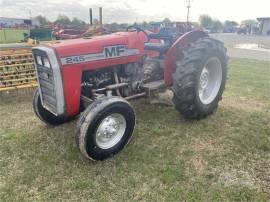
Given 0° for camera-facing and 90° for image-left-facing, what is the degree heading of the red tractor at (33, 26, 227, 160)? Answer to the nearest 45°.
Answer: approximately 45°

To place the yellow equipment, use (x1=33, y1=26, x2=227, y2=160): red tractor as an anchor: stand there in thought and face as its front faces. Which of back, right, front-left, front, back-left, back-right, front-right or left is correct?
right
